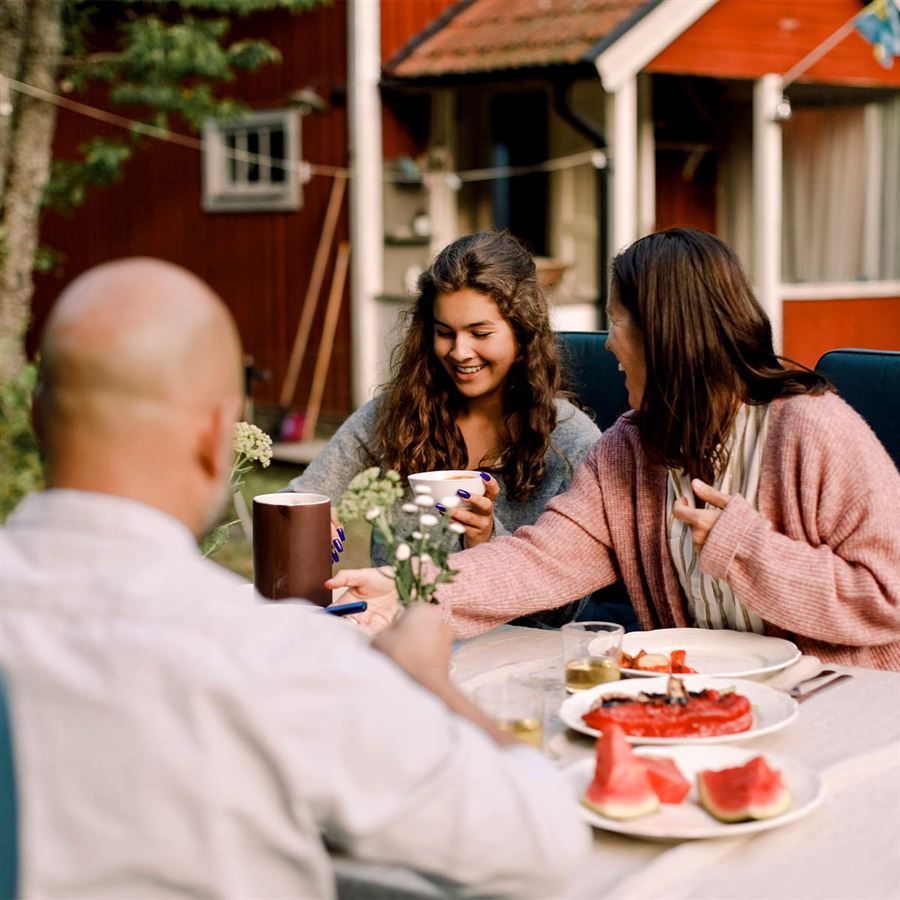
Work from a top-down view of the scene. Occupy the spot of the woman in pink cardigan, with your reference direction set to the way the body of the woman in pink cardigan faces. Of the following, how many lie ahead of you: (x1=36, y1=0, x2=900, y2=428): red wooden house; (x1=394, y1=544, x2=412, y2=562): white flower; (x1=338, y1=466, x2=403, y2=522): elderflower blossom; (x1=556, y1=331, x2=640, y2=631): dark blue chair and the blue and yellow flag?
2

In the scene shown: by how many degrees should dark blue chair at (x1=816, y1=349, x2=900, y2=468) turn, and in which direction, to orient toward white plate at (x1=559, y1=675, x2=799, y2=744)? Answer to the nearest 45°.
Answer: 0° — it already faces it

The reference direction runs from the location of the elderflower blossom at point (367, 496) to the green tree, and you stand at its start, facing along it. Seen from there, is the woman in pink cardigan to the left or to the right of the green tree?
right

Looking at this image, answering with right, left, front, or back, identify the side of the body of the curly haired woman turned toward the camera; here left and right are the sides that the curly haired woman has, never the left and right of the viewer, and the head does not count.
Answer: front

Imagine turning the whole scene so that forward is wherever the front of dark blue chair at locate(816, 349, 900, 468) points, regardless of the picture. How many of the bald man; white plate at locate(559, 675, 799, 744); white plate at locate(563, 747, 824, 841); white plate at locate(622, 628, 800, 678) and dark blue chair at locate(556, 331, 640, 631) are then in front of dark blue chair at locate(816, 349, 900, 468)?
4

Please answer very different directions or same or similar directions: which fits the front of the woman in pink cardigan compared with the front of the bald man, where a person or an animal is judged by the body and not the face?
very different directions

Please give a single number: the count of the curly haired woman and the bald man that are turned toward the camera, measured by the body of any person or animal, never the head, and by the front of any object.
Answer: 1

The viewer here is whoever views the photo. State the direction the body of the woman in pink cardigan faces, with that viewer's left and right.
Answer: facing the viewer and to the left of the viewer

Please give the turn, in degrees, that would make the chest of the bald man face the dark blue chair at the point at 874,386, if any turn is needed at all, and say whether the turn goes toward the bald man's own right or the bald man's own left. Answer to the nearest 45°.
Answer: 0° — they already face it

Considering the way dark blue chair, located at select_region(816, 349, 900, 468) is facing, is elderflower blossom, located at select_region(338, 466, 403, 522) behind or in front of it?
in front

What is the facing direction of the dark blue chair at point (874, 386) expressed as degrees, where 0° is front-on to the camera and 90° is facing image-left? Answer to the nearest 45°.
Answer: approximately 0°

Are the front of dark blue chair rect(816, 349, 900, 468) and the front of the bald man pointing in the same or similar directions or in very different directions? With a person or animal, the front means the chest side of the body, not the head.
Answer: very different directions

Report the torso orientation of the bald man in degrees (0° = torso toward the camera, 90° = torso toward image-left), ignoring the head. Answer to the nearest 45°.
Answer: approximately 225°

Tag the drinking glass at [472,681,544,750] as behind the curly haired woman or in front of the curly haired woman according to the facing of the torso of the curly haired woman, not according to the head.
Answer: in front
